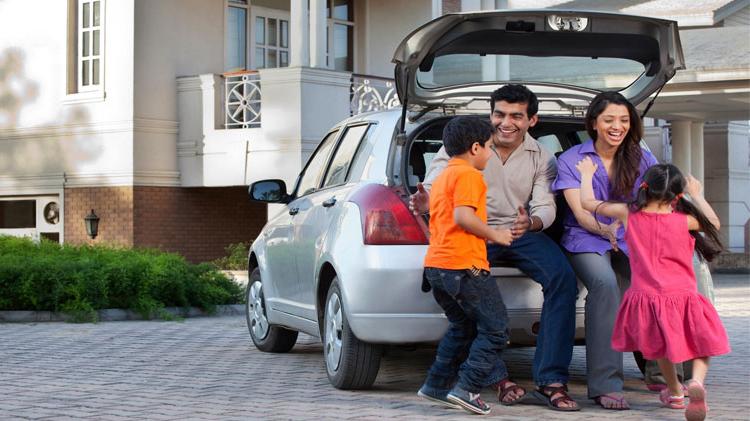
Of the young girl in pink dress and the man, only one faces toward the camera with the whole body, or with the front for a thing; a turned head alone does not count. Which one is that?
the man

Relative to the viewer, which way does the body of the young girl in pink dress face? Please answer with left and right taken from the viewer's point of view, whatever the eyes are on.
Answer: facing away from the viewer

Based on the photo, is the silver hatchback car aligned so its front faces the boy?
no

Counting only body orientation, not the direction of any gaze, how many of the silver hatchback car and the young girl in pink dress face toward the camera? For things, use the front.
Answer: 0

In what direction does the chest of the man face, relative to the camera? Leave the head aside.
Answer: toward the camera

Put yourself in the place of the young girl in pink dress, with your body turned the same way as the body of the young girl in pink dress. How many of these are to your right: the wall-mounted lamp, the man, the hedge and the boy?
0

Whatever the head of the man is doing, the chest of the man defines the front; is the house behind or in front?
behind

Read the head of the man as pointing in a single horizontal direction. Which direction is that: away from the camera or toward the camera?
toward the camera

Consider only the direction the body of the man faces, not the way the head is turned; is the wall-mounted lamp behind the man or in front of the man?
behind

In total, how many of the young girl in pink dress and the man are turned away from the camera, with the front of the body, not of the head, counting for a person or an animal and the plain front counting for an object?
1

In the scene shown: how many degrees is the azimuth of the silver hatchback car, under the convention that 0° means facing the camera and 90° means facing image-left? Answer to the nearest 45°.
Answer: approximately 135°

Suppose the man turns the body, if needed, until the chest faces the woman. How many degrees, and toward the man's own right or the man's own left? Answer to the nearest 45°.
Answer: approximately 90° to the man's own left

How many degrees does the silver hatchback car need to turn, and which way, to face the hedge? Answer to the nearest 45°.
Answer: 0° — it already faces it

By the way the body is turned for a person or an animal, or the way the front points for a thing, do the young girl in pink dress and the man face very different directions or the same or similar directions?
very different directions

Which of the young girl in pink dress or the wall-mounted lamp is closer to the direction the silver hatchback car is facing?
the wall-mounted lamp
